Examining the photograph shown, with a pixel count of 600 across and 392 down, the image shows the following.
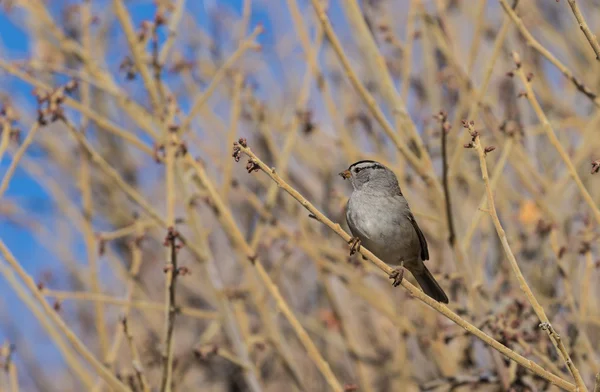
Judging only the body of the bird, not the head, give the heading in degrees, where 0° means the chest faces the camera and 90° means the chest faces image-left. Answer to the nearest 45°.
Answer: approximately 45°

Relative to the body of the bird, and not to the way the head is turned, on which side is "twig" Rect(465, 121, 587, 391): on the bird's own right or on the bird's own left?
on the bird's own left

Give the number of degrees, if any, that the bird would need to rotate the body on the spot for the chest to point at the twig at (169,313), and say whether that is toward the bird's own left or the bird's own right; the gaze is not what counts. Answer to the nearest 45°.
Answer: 0° — it already faces it
